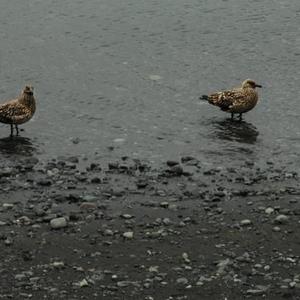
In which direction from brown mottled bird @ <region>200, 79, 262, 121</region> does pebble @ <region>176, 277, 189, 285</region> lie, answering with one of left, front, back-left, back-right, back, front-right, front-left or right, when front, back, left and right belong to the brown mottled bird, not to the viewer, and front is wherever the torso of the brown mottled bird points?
right

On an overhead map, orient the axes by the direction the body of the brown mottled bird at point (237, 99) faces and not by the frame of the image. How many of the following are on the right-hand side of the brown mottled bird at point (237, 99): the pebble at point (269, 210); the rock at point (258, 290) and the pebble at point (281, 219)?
3

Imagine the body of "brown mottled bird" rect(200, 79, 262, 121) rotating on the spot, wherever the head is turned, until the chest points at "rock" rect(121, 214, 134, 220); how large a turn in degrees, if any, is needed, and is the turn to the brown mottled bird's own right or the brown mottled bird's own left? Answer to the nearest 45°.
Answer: approximately 90° to the brown mottled bird's own right

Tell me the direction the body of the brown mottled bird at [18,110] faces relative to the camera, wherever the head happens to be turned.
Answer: to the viewer's right

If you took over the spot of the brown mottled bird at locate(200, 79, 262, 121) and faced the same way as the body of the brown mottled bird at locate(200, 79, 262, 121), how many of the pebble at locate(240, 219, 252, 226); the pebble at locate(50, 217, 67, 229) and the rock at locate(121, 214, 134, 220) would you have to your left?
0

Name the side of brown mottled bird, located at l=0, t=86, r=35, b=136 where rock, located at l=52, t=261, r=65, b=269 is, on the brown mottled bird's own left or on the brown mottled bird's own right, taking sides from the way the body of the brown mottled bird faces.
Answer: on the brown mottled bird's own right

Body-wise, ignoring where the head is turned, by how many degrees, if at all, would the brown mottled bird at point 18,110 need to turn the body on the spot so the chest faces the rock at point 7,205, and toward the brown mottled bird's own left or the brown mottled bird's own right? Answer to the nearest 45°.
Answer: approximately 90° to the brown mottled bird's own right

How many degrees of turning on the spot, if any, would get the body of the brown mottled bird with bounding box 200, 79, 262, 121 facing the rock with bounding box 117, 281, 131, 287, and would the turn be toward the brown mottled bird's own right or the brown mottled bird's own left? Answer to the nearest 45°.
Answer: approximately 90° to the brown mottled bird's own right

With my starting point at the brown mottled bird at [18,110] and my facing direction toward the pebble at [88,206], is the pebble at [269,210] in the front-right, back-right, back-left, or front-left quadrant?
front-left

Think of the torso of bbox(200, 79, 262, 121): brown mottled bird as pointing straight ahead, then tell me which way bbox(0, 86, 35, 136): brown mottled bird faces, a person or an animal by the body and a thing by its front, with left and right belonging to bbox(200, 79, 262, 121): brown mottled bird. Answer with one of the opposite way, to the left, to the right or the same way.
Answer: the same way

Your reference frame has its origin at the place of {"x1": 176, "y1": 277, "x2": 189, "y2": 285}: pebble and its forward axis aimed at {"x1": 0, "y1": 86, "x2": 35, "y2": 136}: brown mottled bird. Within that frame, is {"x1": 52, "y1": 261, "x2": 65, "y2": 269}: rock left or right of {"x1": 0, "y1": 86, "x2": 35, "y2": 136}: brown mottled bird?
left

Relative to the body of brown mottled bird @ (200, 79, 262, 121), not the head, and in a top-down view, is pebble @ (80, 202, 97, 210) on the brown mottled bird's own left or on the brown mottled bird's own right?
on the brown mottled bird's own right

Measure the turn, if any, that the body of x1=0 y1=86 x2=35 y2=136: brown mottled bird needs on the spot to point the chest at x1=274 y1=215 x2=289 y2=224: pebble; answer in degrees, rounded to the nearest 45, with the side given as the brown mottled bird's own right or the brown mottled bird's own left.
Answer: approximately 45° to the brown mottled bird's own right

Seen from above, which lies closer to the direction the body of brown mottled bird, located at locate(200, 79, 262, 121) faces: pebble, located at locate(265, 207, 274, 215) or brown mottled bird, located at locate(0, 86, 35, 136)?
the pebble

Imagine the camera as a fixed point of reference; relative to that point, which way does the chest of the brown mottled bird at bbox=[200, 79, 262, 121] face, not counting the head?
to the viewer's right

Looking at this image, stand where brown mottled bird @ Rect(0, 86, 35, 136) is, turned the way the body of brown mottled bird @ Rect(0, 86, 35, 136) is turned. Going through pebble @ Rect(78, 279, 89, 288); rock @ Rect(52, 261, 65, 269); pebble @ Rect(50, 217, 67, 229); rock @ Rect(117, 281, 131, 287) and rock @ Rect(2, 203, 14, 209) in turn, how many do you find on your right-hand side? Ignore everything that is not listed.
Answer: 5

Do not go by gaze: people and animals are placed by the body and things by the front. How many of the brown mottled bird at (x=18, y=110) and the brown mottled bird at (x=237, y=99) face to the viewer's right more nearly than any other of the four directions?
2

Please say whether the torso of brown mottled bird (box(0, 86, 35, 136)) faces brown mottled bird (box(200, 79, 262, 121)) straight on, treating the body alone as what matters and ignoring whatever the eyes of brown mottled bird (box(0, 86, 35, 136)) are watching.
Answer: yes
